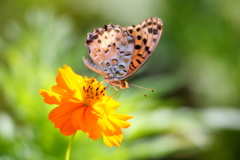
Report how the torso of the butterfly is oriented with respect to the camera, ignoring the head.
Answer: to the viewer's right
